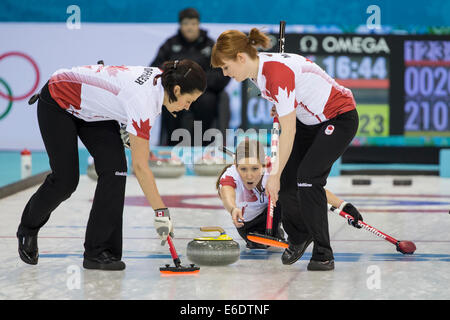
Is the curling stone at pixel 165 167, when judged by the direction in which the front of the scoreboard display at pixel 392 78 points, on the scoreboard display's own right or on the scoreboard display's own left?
on the scoreboard display's own right

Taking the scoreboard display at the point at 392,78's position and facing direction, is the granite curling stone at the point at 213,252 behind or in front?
in front

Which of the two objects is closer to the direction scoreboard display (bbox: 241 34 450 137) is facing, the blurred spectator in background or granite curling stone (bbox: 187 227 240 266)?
the granite curling stone

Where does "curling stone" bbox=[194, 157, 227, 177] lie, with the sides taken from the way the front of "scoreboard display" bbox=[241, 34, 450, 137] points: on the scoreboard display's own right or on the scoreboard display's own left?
on the scoreboard display's own right

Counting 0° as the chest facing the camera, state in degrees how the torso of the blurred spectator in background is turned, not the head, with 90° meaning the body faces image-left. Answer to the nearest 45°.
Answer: approximately 0°

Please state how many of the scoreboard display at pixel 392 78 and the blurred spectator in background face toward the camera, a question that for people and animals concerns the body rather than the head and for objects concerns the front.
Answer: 2

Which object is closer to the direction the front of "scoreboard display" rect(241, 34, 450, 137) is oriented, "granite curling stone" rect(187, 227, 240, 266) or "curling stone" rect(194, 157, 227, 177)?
the granite curling stone

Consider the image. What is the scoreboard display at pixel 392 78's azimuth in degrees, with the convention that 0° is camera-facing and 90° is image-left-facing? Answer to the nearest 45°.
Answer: approximately 0°

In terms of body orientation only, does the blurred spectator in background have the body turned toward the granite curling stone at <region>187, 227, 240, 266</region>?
yes

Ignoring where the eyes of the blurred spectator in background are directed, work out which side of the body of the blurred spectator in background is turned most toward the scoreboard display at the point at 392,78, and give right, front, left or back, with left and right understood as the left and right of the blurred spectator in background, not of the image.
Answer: left
